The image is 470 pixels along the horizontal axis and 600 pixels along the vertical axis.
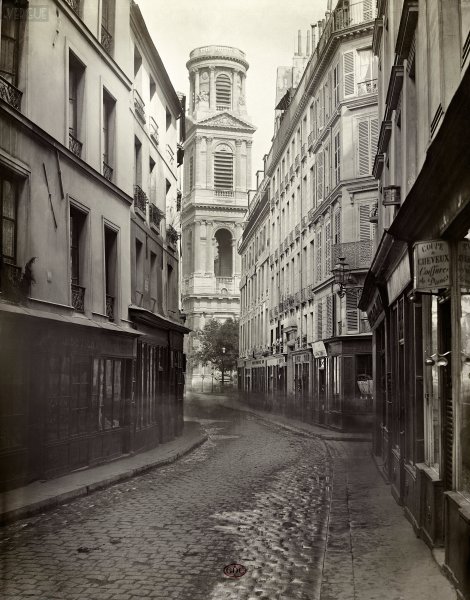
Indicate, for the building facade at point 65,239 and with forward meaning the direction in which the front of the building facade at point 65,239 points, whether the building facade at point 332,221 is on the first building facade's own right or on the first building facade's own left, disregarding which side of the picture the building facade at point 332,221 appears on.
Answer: on the first building facade's own left

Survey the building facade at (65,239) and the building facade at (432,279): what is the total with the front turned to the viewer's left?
1

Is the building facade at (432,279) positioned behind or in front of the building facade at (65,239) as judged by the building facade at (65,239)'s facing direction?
in front

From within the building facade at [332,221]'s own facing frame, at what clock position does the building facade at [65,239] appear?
the building facade at [65,239] is roughly at 11 o'clock from the building facade at [332,221].

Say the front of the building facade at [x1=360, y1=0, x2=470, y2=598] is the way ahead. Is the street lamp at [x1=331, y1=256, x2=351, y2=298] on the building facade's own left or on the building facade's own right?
on the building facade's own right

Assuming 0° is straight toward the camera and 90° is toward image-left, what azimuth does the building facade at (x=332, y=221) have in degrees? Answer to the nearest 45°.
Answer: approximately 45°

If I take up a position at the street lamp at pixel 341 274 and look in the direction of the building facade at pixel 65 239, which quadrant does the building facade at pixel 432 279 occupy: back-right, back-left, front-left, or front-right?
front-left

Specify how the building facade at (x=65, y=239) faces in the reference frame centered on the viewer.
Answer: facing the viewer and to the right of the viewer

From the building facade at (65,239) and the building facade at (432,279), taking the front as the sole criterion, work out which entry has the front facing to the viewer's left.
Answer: the building facade at (432,279)

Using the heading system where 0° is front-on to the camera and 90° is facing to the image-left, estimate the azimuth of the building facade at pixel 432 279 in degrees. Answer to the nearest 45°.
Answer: approximately 90°

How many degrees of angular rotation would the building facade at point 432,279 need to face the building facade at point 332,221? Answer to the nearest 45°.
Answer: approximately 90° to its right
